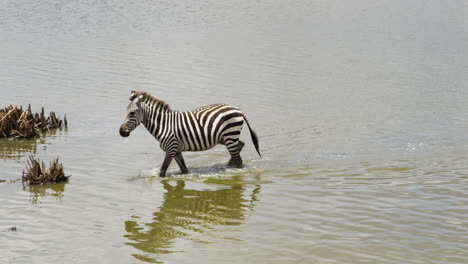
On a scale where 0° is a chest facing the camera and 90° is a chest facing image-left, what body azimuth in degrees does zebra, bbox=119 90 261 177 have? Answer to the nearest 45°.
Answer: approximately 90°

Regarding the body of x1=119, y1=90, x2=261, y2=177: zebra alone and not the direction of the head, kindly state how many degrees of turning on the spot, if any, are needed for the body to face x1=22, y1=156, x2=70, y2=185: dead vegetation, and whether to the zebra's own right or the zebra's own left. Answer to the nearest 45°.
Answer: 0° — it already faces it

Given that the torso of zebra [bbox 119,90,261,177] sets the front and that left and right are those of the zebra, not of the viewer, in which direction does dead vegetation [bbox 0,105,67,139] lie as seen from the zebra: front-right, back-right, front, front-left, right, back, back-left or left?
front-right
